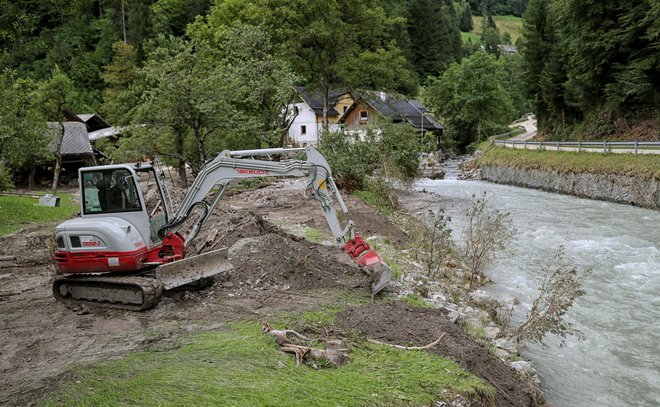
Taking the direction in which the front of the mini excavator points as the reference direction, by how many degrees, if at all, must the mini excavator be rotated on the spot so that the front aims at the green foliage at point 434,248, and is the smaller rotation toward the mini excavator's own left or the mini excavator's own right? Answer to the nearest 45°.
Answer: approximately 45° to the mini excavator's own left

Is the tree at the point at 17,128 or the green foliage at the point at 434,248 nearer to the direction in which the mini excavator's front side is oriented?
the green foliage

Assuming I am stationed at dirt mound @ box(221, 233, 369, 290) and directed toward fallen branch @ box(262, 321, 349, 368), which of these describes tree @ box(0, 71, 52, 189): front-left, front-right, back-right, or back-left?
back-right

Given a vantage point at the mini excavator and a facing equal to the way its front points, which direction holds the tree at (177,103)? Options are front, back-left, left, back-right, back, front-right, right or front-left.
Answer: back-left

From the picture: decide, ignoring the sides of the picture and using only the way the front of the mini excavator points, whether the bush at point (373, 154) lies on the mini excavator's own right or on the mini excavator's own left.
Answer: on the mini excavator's own left

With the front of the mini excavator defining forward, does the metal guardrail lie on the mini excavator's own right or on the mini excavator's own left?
on the mini excavator's own left

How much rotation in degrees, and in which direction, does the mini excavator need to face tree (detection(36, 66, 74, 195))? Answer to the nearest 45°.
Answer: approximately 135° to its left

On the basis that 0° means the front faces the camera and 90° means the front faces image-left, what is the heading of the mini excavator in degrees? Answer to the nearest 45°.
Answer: approximately 315°
